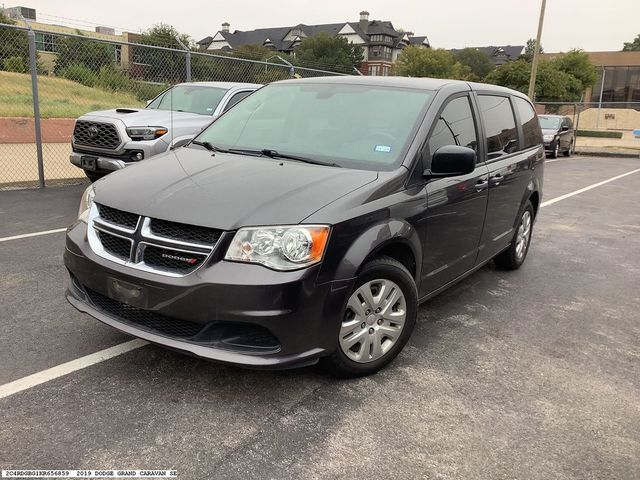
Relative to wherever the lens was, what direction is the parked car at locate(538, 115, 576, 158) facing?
facing the viewer and to the left of the viewer

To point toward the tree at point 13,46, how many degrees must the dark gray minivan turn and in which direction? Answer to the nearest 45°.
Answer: approximately 90° to its right

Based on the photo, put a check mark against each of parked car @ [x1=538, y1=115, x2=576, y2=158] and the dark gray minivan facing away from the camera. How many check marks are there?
0

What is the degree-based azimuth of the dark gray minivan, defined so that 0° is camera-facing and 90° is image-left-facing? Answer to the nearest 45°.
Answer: approximately 45°

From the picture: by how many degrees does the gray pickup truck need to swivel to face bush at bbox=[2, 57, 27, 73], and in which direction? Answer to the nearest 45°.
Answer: approximately 90° to its right

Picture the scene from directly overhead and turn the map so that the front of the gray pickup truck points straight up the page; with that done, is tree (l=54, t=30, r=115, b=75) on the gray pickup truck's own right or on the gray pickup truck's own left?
on the gray pickup truck's own right

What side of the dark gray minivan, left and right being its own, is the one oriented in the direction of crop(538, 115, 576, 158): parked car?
back
